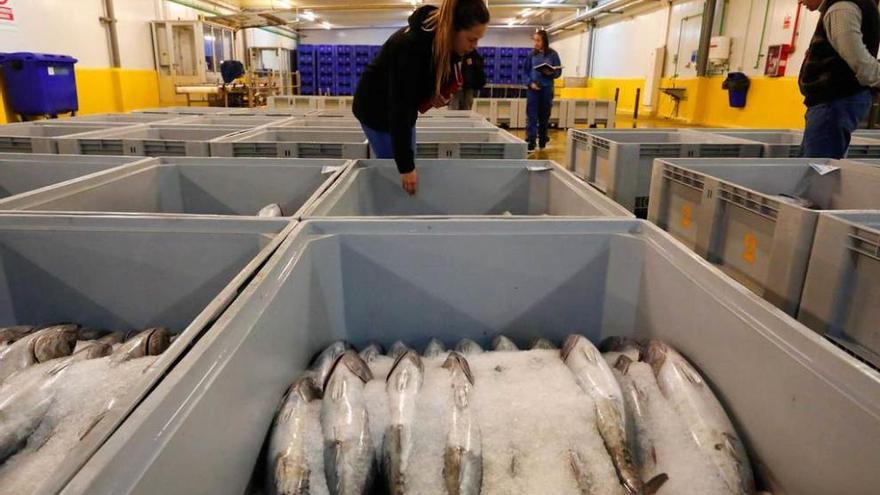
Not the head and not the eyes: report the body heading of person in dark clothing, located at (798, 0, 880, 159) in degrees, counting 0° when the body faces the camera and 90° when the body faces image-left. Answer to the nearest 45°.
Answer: approximately 90°

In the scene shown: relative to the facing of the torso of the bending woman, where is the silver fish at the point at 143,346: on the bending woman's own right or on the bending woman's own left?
on the bending woman's own right

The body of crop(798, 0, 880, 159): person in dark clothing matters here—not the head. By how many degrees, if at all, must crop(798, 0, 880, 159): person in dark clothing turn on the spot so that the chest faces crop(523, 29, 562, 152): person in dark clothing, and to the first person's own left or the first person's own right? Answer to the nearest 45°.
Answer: approximately 45° to the first person's own right

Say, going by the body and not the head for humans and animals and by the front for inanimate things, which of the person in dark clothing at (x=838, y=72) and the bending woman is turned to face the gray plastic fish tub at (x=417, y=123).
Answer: the person in dark clothing
